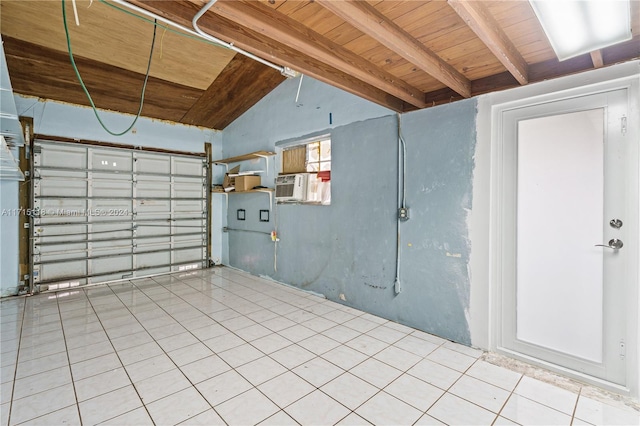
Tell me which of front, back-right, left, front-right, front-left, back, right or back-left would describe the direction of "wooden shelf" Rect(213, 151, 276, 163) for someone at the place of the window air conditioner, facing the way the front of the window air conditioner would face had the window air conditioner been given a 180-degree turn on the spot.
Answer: left

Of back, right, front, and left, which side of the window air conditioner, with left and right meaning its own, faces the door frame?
left

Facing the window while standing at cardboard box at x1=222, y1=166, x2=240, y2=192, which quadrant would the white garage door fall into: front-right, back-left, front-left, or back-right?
back-right

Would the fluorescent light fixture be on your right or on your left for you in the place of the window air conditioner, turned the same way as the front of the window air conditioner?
on your left

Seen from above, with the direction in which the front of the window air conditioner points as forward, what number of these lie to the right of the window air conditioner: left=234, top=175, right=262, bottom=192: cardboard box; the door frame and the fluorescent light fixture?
1

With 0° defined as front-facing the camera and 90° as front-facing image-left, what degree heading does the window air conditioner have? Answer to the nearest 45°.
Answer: approximately 45°

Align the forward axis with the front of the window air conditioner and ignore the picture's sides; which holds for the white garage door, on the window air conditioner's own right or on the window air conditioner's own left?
on the window air conditioner's own right

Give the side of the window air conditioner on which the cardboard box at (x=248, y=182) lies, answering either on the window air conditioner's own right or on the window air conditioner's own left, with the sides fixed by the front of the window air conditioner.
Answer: on the window air conditioner's own right
